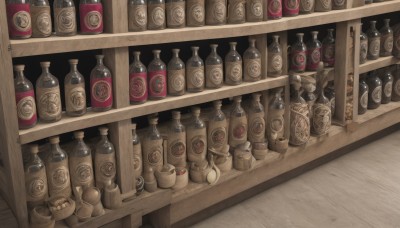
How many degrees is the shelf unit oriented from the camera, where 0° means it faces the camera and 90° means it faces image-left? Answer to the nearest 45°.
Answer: approximately 315°
